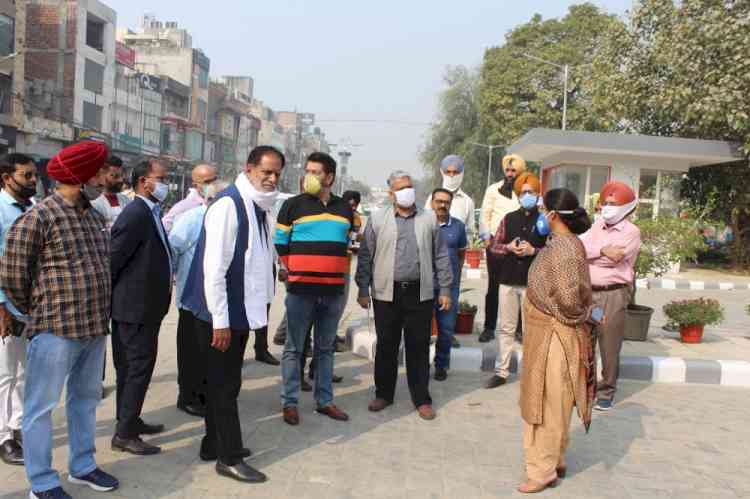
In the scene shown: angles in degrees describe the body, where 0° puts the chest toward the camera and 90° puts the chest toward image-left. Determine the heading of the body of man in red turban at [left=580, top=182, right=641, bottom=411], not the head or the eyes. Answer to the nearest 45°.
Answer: approximately 45°

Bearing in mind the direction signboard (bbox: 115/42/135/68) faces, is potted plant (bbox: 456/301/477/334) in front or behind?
in front

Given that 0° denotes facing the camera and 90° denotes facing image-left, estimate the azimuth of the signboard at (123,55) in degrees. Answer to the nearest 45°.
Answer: approximately 315°

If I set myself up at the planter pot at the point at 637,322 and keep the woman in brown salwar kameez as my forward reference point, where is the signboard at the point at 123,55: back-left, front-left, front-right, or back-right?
back-right

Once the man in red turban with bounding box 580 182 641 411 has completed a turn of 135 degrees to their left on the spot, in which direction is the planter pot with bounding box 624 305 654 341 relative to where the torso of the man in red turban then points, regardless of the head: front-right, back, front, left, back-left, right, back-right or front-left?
left

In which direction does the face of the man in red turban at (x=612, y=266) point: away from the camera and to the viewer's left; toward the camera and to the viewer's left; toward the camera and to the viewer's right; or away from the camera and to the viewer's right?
toward the camera and to the viewer's left

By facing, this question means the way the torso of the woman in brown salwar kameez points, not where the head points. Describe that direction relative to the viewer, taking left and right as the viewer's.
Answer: facing to the left of the viewer

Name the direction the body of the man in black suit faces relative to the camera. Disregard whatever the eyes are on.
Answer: to the viewer's right

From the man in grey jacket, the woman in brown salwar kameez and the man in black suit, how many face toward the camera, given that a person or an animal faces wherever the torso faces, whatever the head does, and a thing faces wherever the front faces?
1

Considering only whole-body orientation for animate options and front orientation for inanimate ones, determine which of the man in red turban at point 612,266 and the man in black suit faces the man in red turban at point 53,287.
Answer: the man in red turban at point 612,266

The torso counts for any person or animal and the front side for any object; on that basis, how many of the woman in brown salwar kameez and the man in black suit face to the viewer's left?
1

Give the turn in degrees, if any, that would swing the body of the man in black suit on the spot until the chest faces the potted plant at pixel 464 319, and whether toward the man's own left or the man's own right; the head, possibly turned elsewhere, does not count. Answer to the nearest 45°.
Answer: approximately 45° to the man's own left

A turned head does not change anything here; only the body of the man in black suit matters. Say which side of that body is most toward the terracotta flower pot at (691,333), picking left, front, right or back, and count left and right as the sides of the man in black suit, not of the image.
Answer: front

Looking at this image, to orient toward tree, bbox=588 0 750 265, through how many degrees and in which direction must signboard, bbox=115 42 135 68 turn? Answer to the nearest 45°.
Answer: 0° — it already faces it

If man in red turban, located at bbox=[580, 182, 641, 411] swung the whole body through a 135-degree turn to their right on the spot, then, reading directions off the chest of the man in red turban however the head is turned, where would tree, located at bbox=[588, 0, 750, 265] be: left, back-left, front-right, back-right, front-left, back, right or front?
front
